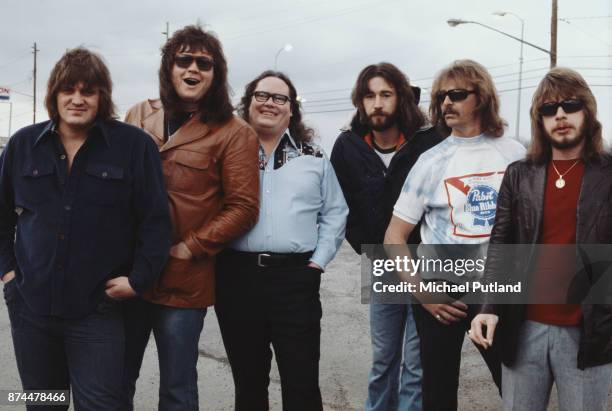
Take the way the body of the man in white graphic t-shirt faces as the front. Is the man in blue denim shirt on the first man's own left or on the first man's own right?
on the first man's own right

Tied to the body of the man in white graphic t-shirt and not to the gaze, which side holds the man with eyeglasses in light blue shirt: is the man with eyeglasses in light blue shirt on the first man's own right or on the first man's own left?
on the first man's own right

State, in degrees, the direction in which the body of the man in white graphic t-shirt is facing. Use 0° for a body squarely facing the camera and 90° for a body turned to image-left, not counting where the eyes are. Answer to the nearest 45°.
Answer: approximately 0°

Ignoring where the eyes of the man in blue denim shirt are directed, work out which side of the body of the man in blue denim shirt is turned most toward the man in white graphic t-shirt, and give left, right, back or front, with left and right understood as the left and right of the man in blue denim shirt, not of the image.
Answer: left

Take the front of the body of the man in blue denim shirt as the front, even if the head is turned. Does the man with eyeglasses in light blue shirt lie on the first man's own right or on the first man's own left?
on the first man's own left

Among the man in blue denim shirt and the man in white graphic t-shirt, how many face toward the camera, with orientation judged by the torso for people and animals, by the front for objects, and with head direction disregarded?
2

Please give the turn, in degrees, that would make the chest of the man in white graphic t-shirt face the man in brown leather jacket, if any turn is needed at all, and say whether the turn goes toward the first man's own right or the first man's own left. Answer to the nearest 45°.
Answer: approximately 90° to the first man's own right

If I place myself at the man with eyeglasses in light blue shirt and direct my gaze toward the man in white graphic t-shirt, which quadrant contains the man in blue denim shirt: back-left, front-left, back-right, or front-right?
back-right
